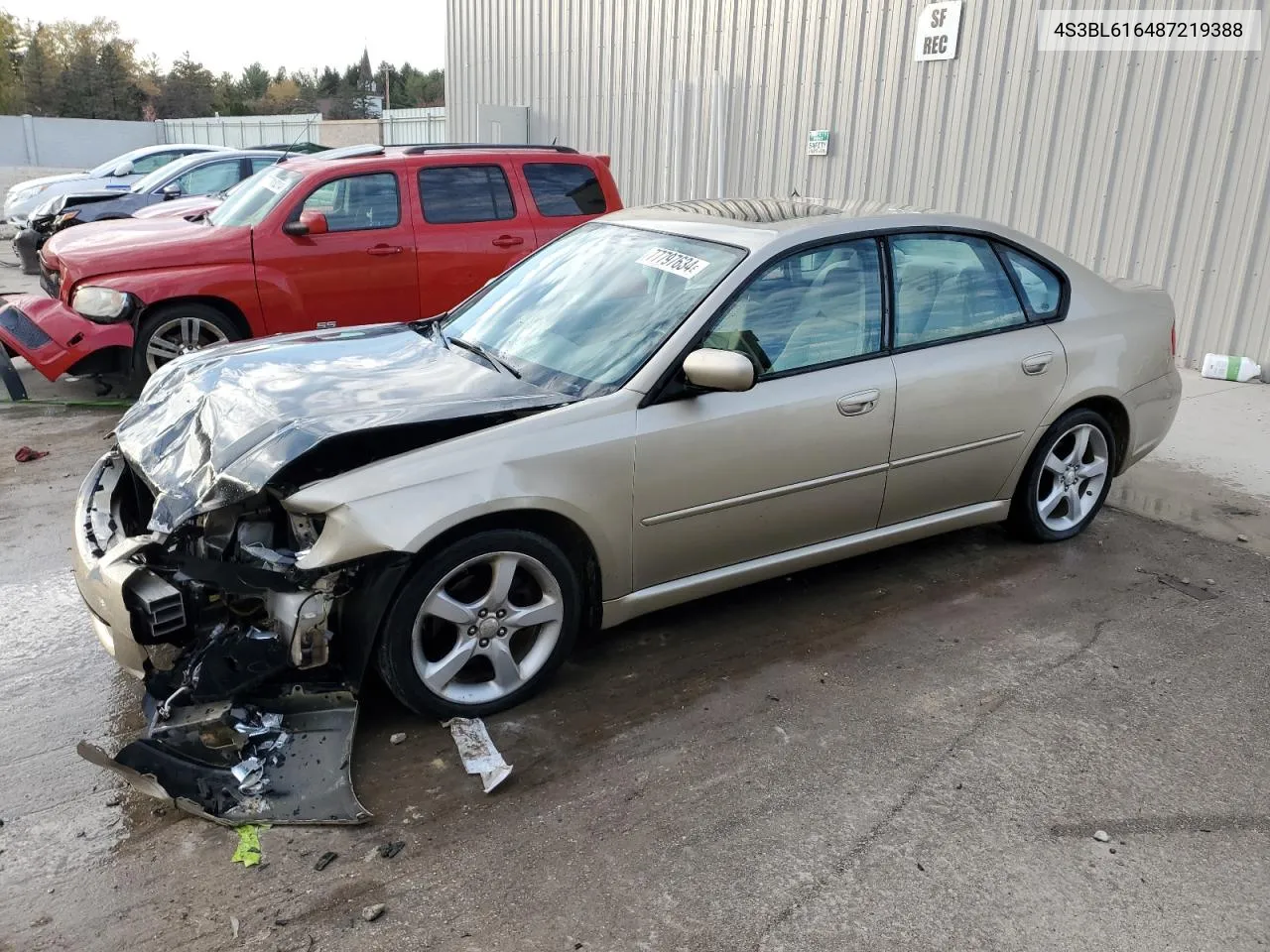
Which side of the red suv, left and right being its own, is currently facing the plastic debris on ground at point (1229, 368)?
back

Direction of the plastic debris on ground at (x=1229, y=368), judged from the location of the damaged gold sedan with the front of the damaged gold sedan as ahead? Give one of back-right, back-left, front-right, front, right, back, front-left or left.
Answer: back

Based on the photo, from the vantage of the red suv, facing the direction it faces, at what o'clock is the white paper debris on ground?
The white paper debris on ground is roughly at 9 o'clock from the red suv.

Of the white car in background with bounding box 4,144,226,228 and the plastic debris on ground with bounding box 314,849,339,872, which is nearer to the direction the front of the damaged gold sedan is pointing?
the plastic debris on ground

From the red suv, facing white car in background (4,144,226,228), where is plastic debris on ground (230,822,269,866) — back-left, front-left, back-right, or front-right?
back-left

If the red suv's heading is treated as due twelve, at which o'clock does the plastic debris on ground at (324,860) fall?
The plastic debris on ground is roughly at 9 o'clock from the red suv.

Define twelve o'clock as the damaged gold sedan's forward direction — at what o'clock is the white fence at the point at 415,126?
The white fence is roughly at 4 o'clock from the damaged gold sedan.

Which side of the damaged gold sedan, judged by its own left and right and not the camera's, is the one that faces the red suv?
right

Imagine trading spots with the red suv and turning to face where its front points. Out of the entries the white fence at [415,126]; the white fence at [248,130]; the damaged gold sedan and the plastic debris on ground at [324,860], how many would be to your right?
2

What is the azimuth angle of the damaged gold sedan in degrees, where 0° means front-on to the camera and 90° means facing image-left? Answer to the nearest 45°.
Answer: approximately 45°

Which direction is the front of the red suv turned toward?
to the viewer's left

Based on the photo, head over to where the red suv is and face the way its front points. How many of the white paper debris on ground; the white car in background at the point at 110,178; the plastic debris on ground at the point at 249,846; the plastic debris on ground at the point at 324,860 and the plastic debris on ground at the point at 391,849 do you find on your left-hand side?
4

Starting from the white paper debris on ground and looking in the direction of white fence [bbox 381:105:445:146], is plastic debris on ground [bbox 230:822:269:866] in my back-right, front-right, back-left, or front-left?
back-left

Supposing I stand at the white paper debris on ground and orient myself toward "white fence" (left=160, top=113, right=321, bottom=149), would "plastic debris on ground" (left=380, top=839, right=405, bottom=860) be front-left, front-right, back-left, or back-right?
back-left
